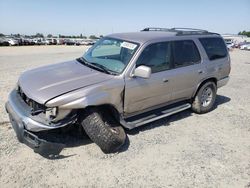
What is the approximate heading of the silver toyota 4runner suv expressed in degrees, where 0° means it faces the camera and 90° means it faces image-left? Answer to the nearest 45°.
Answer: approximately 45°
